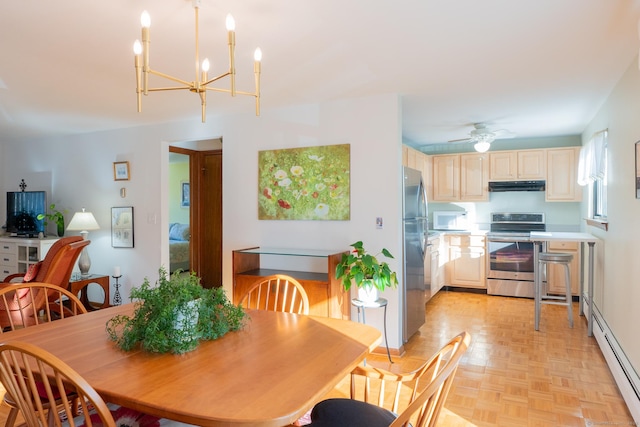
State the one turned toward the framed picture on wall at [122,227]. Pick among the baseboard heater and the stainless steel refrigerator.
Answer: the baseboard heater

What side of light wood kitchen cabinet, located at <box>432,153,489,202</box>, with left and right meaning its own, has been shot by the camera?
front

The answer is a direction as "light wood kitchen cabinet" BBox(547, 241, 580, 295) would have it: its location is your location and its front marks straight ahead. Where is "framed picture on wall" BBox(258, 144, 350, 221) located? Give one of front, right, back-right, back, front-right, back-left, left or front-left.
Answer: front-right

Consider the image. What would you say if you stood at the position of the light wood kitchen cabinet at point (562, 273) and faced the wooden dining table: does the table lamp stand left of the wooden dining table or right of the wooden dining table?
right

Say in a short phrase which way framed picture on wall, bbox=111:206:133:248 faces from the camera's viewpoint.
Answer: facing the viewer

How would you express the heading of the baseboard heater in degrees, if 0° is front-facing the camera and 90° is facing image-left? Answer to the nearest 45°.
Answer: approximately 90°

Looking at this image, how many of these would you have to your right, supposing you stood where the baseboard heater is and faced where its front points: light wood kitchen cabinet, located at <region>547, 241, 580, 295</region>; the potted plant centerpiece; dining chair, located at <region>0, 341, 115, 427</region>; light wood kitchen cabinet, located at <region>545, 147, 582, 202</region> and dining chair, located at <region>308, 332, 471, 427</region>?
2

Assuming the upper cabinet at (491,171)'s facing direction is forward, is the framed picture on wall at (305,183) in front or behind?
in front

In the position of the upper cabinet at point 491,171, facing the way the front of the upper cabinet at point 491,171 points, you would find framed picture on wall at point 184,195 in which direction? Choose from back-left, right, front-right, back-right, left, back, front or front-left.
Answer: right

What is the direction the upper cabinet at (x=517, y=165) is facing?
toward the camera

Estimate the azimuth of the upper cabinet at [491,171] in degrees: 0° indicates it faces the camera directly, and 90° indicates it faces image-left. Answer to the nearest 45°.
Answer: approximately 0°

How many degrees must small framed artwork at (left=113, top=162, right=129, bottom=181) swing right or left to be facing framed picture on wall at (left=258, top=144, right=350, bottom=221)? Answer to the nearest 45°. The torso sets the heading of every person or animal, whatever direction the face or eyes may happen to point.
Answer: approximately 45° to its left

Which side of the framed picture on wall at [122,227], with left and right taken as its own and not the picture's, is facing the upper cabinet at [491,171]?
left

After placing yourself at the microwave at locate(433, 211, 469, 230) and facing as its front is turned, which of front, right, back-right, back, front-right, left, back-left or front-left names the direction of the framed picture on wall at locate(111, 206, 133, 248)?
front-right

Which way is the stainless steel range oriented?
toward the camera

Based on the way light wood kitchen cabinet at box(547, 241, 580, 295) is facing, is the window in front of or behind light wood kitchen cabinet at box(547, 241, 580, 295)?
in front
